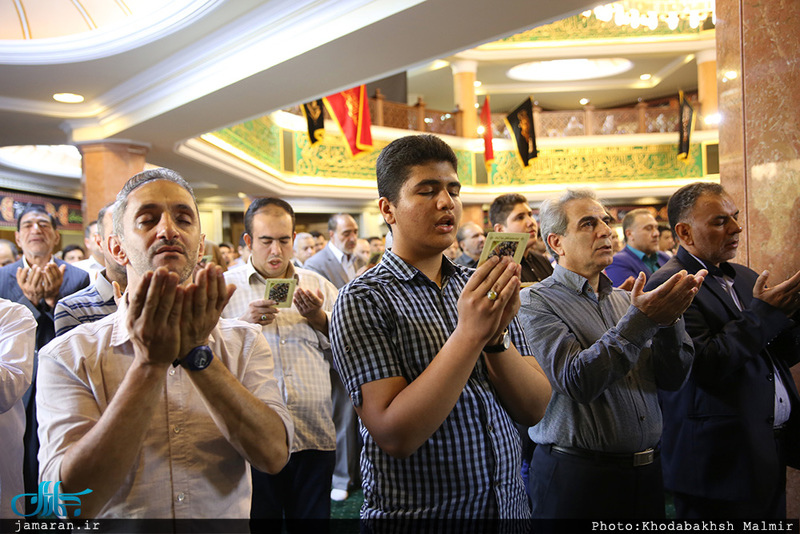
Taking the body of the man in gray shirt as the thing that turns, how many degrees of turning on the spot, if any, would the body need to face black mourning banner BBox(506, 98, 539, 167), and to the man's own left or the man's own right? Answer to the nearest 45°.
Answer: approximately 135° to the man's own left

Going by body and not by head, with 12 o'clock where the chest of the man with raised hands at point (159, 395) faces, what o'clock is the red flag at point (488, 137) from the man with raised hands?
The red flag is roughly at 7 o'clock from the man with raised hands.

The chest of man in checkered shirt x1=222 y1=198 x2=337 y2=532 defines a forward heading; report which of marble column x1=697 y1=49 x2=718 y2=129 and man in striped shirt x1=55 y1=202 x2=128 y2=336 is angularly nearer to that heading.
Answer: the man in striped shirt

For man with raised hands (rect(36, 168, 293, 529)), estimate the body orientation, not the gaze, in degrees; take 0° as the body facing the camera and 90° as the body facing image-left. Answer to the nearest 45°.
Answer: approximately 0°

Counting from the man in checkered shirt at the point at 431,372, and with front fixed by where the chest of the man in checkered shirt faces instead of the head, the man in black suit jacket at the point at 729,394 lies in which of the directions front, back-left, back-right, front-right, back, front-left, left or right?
left

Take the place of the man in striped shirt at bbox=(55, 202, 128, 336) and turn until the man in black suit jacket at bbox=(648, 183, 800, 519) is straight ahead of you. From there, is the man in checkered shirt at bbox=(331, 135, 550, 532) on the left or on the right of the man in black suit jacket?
right

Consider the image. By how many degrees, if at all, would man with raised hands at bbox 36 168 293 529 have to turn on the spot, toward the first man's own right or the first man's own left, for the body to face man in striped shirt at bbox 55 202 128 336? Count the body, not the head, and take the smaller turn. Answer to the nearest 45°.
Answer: approximately 180°

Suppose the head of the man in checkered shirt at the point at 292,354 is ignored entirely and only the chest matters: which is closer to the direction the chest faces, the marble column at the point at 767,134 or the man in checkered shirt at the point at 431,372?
the man in checkered shirt

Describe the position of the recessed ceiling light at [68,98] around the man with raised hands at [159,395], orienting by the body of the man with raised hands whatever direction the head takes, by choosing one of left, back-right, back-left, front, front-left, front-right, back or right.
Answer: back

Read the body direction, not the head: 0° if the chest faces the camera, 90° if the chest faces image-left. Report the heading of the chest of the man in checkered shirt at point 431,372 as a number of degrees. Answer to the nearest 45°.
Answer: approximately 315°

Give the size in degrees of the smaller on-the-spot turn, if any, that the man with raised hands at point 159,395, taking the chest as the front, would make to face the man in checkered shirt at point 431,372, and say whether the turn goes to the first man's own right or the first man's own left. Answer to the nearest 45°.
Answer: approximately 90° to the first man's own left
